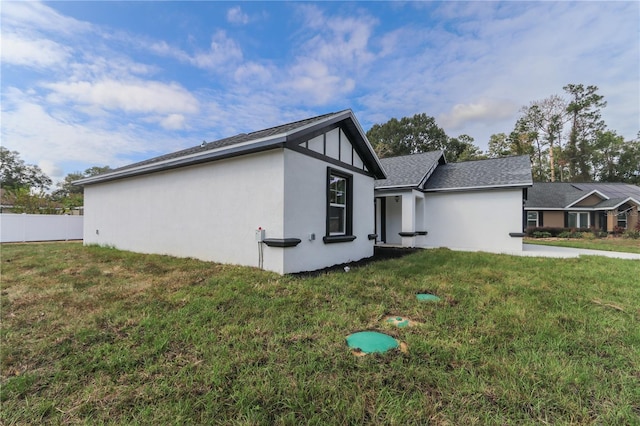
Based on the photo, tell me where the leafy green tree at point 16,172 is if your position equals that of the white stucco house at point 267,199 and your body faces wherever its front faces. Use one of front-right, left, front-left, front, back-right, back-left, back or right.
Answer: back

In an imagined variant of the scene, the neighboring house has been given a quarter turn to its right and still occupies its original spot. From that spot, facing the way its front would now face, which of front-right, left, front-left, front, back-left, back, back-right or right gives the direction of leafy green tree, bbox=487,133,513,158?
front-right

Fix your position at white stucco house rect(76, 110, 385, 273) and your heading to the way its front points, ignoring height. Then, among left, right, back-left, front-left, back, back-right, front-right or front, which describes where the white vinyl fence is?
back

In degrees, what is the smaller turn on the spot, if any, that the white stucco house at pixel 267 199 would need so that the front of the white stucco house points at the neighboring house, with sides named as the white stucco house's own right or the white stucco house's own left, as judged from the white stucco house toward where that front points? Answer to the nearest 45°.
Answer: approximately 45° to the white stucco house's own left

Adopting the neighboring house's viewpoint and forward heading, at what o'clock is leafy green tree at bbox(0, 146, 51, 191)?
The leafy green tree is roughly at 2 o'clock from the neighboring house.

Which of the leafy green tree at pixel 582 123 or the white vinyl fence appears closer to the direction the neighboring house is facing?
the white vinyl fence

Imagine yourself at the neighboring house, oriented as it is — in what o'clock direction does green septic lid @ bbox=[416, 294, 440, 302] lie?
The green septic lid is roughly at 12 o'clock from the neighboring house.

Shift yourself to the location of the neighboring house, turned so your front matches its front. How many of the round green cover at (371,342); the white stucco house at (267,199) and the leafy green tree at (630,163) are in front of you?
2

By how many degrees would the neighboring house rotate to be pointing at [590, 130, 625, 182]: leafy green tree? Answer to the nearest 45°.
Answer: approximately 180°

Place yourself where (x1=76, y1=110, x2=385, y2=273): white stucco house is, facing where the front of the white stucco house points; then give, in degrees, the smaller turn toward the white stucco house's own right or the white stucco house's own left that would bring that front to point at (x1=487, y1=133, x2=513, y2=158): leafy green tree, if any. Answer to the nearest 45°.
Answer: approximately 90° to the white stucco house's own left
